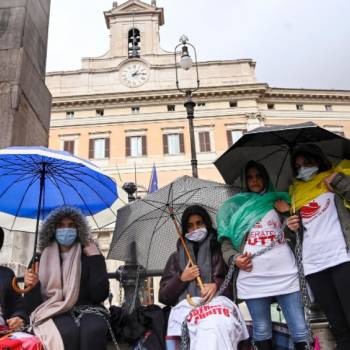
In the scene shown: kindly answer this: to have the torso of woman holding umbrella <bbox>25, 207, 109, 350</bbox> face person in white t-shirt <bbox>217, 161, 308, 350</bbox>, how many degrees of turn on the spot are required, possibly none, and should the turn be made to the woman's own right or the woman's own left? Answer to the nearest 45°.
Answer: approximately 90° to the woman's own left

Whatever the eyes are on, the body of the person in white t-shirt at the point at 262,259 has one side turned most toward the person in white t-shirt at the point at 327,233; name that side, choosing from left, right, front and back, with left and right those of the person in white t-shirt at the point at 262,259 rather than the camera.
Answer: left

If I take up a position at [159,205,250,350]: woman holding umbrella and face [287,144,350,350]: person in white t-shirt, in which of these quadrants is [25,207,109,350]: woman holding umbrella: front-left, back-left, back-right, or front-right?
back-right

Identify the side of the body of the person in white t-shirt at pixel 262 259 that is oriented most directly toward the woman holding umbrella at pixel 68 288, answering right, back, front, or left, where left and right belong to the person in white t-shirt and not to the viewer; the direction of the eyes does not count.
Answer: right

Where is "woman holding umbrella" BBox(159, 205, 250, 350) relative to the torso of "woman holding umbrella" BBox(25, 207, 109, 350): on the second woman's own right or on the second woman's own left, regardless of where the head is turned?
on the second woman's own left
